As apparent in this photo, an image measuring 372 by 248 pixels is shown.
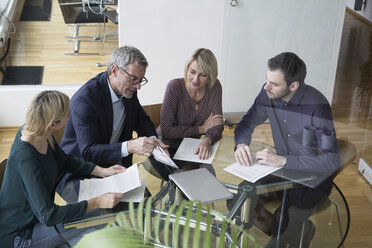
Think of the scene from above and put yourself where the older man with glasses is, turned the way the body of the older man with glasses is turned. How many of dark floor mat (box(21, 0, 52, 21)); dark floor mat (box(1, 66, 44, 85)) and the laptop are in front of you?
1

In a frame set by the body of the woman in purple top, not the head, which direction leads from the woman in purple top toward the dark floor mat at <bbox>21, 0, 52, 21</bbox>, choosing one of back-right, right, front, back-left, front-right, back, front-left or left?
back-right

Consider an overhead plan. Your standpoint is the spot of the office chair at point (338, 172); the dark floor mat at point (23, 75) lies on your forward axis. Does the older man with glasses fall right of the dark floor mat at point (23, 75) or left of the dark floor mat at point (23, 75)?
left

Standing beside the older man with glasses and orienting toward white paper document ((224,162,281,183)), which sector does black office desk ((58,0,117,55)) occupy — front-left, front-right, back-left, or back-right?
back-left

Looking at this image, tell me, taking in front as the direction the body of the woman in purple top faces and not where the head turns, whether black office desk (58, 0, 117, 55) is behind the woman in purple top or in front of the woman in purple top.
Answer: behind

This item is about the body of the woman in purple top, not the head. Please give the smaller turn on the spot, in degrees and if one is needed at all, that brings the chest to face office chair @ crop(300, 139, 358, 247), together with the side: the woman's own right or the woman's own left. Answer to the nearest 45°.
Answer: approximately 45° to the woman's own left

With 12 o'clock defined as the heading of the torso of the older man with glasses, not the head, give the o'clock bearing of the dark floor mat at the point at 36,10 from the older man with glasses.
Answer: The dark floor mat is roughly at 7 o'clock from the older man with glasses.

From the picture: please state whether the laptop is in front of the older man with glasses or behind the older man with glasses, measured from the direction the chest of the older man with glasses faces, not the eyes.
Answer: in front

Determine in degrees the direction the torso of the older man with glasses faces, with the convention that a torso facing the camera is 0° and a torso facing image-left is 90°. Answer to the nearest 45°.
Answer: approximately 315°

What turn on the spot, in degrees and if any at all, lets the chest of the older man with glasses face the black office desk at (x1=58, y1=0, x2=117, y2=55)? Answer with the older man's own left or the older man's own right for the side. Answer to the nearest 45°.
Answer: approximately 135° to the older man's own left

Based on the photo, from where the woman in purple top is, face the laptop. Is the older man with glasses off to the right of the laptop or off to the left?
right

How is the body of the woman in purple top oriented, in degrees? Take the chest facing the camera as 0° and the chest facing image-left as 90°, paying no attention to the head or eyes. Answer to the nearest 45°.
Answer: approximately 0°
